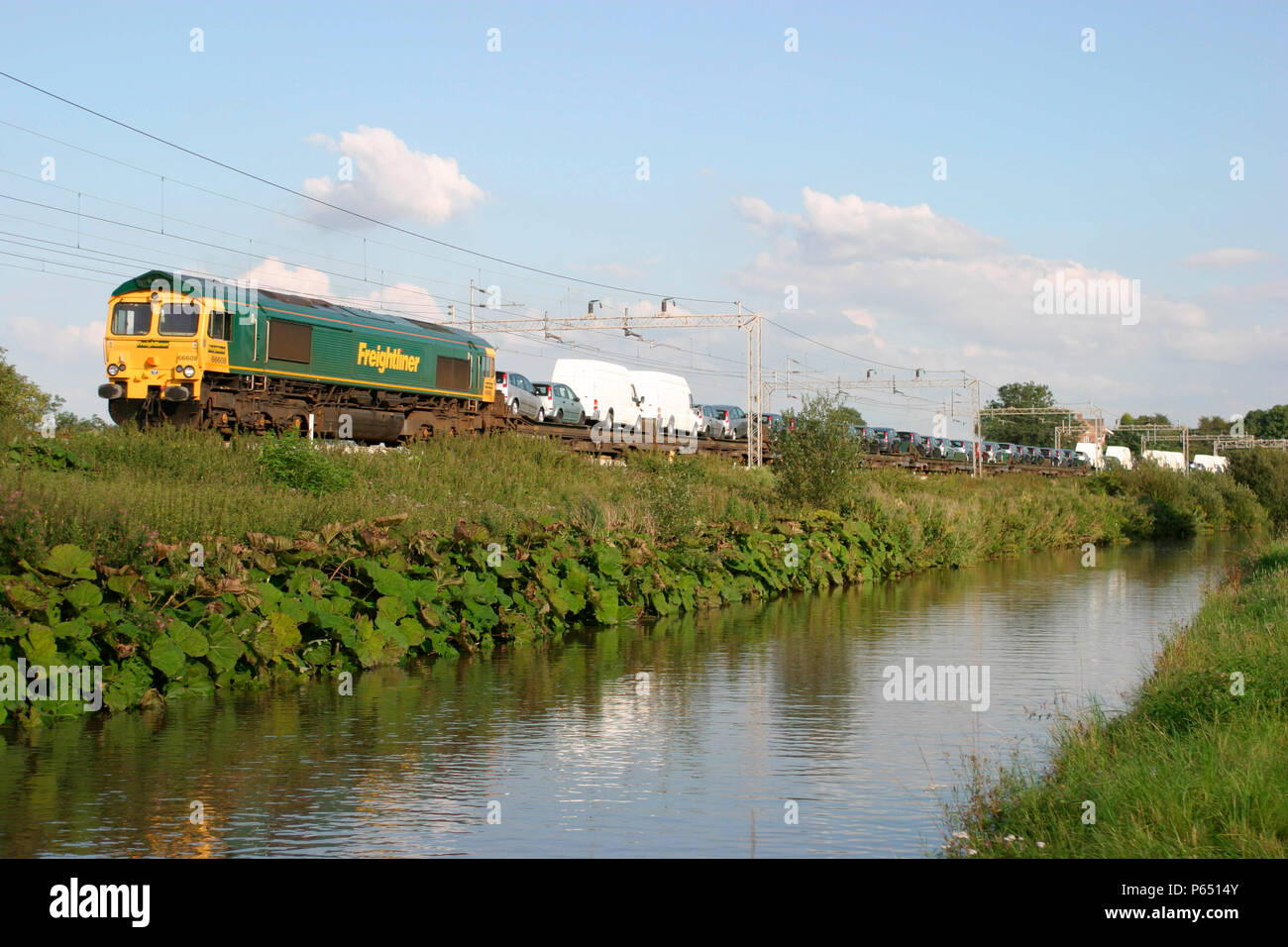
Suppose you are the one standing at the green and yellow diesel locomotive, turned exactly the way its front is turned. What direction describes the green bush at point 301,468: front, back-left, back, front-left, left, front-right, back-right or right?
front-left

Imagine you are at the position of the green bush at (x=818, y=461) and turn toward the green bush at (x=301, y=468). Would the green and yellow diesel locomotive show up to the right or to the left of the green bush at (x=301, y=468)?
right

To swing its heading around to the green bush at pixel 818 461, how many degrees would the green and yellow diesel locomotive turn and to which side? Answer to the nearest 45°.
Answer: approximately 135° to its left

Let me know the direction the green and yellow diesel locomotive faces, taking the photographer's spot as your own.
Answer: facing the viewer and to the left of the viewer
